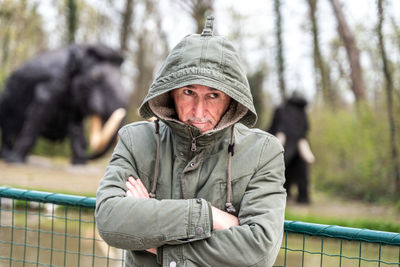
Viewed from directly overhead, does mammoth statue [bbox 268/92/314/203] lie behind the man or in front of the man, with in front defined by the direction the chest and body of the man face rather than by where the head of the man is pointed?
behind

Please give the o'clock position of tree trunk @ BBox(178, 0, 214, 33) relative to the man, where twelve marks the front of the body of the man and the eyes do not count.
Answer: The tree trunk is roughly at 6 o'clock from the man.

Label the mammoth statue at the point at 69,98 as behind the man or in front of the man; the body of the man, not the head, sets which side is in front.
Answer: behind

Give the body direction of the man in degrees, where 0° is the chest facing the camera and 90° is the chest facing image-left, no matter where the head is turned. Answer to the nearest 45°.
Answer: approximately 0°

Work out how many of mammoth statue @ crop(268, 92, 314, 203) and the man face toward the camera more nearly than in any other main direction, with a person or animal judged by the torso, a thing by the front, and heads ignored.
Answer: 2

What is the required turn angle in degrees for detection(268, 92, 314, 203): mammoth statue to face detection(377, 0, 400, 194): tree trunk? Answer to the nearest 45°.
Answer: approximately 90° to its left

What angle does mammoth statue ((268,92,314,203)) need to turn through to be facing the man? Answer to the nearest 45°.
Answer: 0° — it already faces them

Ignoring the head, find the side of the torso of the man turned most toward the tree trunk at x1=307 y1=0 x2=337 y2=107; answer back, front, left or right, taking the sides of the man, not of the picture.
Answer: back

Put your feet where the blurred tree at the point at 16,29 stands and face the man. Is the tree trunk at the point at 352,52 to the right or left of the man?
left

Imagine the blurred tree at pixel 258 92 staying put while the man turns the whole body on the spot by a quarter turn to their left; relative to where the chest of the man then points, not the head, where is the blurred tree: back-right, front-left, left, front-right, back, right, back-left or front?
left

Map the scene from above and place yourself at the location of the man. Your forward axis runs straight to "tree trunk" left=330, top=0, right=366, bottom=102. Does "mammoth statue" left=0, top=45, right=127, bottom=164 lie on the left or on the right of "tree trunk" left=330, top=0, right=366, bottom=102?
left

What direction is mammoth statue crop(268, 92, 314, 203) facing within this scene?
toward the camera
